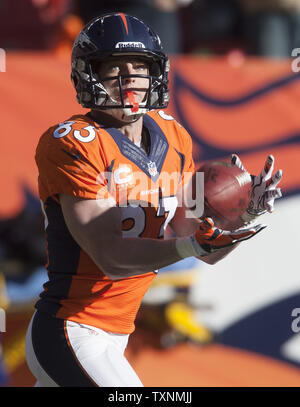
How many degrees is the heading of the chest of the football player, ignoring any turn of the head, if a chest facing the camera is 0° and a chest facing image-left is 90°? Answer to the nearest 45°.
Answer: approximately 315°
